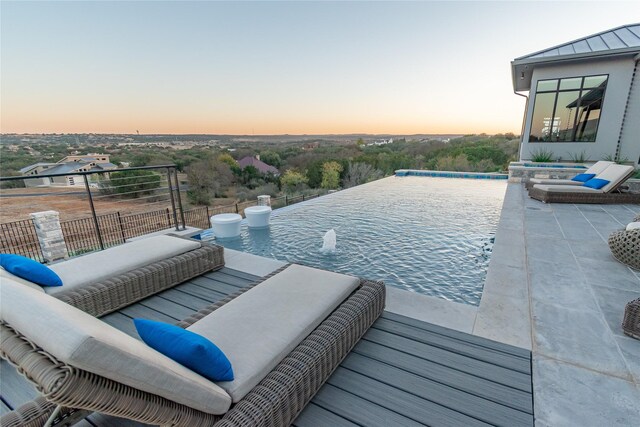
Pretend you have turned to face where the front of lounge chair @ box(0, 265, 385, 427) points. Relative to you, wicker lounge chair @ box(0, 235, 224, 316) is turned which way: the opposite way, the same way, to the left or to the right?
the same way

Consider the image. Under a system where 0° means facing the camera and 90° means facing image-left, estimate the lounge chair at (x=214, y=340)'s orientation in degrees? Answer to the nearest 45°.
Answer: approximately 225°

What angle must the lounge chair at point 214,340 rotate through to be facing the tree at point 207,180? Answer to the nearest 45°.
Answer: approximately 45° to its left

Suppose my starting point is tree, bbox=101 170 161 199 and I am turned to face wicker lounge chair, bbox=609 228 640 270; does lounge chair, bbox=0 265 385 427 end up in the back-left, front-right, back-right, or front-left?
front-right

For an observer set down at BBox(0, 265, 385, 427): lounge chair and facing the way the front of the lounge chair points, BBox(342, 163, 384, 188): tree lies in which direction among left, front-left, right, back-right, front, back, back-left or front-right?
front

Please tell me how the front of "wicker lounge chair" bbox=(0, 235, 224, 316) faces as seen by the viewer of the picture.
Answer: facing away from the viewer and to the right of the viewer

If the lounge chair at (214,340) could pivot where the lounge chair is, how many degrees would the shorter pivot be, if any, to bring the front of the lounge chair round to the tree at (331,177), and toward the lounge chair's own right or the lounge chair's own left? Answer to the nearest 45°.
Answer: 0° — it already faces it

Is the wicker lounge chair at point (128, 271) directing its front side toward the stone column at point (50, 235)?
no

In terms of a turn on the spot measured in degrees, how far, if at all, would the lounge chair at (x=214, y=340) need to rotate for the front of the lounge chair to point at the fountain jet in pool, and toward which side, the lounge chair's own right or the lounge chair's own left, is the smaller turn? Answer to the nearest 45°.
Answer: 0° — it already faces it

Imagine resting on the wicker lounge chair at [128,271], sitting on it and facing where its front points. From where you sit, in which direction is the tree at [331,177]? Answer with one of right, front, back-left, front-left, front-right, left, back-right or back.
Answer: front

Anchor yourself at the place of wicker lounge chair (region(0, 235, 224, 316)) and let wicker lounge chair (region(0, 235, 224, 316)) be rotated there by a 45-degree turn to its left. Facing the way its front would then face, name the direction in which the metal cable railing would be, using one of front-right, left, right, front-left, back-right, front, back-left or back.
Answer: front

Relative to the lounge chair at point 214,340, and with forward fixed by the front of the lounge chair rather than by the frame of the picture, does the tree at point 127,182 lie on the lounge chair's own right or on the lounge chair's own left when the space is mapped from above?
on the lounge chair's own left

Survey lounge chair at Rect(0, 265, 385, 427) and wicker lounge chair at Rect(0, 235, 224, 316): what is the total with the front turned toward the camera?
0

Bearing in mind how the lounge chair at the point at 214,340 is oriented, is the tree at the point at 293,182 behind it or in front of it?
in front

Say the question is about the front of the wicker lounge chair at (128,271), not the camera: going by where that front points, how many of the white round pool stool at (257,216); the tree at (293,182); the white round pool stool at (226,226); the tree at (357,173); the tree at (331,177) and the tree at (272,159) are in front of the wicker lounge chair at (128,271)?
6

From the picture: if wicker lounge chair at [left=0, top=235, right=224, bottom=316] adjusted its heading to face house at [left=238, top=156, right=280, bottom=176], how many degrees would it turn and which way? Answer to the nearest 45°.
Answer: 0° — it already faces it

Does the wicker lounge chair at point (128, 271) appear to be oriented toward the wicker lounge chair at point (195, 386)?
no

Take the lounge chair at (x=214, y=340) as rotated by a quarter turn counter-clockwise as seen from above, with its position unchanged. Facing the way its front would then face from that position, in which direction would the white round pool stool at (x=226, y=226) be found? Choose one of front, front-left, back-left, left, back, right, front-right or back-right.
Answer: front-right

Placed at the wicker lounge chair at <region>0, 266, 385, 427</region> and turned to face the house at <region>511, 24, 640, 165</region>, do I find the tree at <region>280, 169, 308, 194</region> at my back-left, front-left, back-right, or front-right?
front-left
